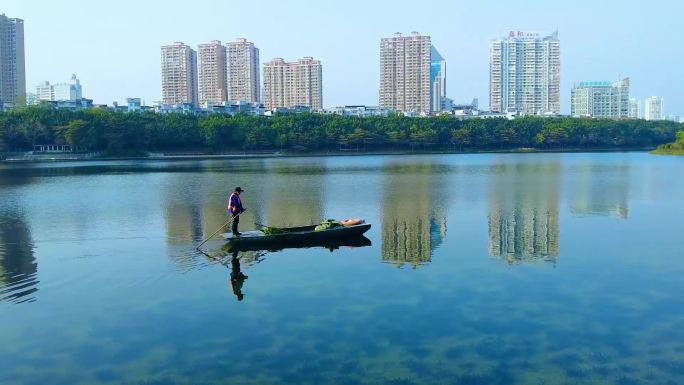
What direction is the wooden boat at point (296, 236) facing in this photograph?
to the viewer's right
